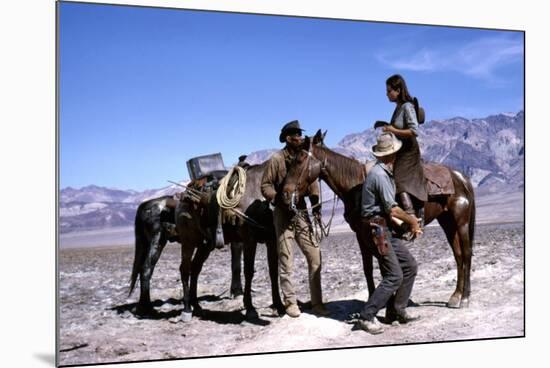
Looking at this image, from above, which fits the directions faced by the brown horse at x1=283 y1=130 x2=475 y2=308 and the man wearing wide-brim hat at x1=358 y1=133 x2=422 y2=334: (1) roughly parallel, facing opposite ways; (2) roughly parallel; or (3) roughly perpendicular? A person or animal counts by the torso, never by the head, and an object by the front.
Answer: roughly parallel, facing opposite ways

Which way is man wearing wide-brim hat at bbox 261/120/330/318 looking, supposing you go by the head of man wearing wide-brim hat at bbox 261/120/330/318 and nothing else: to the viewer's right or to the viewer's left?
to the viewer's right

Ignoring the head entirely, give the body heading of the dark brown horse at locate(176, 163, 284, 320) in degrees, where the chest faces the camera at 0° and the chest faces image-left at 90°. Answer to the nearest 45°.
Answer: approximately 270°

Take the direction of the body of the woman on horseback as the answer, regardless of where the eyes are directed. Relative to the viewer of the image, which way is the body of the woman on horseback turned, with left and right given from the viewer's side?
facing to the left of the viewer

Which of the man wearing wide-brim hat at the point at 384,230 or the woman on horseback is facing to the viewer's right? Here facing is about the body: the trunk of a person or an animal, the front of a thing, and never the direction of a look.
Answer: the man wearing wide-brim hat

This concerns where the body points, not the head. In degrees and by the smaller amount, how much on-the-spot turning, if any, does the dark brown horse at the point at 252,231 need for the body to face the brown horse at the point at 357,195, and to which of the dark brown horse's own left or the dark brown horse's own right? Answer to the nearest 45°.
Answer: approximately 45° to the dark brown horse's own right

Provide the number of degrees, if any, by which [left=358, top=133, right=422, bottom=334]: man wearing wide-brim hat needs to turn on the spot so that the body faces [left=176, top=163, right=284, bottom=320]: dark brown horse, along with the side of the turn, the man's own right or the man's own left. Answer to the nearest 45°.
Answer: approximately 180°

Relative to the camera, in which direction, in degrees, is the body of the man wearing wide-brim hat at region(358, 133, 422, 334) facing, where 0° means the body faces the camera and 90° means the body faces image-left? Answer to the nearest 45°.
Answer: approximately 270°

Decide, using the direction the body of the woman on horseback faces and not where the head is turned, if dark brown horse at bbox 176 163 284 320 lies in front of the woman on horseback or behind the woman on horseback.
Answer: in front

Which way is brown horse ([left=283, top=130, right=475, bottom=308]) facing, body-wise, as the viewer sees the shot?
to the viewer's left

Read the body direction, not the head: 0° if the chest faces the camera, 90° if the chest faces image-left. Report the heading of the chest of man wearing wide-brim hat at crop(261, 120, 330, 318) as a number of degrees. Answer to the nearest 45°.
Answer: approximately 315°
